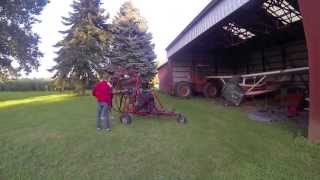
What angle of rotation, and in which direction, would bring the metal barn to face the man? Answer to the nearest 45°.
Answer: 0° — it already faces them

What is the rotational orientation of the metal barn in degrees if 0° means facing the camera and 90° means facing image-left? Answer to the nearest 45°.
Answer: approximately 45°

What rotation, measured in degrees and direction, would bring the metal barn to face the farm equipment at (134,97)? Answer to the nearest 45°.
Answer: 0° — it already faces it

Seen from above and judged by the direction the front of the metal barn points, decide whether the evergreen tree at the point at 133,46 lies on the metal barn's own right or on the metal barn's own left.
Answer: on the metal barn's own right

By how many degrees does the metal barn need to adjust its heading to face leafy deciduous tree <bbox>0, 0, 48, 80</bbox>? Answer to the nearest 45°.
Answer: approximately 45° to its right

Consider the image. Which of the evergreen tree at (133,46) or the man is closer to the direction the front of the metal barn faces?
the man

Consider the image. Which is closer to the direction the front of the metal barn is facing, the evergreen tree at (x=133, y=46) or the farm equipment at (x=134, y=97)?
the farm equipment
